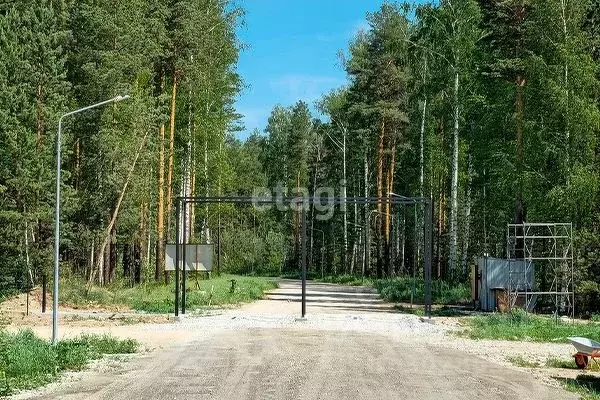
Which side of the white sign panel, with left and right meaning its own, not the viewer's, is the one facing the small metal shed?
left

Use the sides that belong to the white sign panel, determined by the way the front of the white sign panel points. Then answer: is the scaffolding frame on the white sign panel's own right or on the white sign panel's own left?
on the white sign panel's own left

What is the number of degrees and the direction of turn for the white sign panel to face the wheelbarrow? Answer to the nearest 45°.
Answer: approximately 45° to its left

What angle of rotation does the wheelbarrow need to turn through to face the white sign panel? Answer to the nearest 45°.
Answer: approximately 45° to its right

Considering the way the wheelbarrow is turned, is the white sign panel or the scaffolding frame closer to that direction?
the white sign panel

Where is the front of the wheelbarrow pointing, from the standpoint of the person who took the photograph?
facing to the left of the viewer

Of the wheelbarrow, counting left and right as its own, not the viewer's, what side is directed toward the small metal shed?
right

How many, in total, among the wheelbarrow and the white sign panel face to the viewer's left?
1

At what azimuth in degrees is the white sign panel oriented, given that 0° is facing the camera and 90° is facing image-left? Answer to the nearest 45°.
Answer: approximately 0°

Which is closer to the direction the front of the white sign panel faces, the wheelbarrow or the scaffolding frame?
the wheelbarrow

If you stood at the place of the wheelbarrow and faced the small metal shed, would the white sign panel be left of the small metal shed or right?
left

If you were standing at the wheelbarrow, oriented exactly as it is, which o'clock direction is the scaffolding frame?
The scaffolding frame is roughly at 3 o'clock from the wheelbarrow.

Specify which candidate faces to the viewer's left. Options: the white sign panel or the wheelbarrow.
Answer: the wheelbarrow
